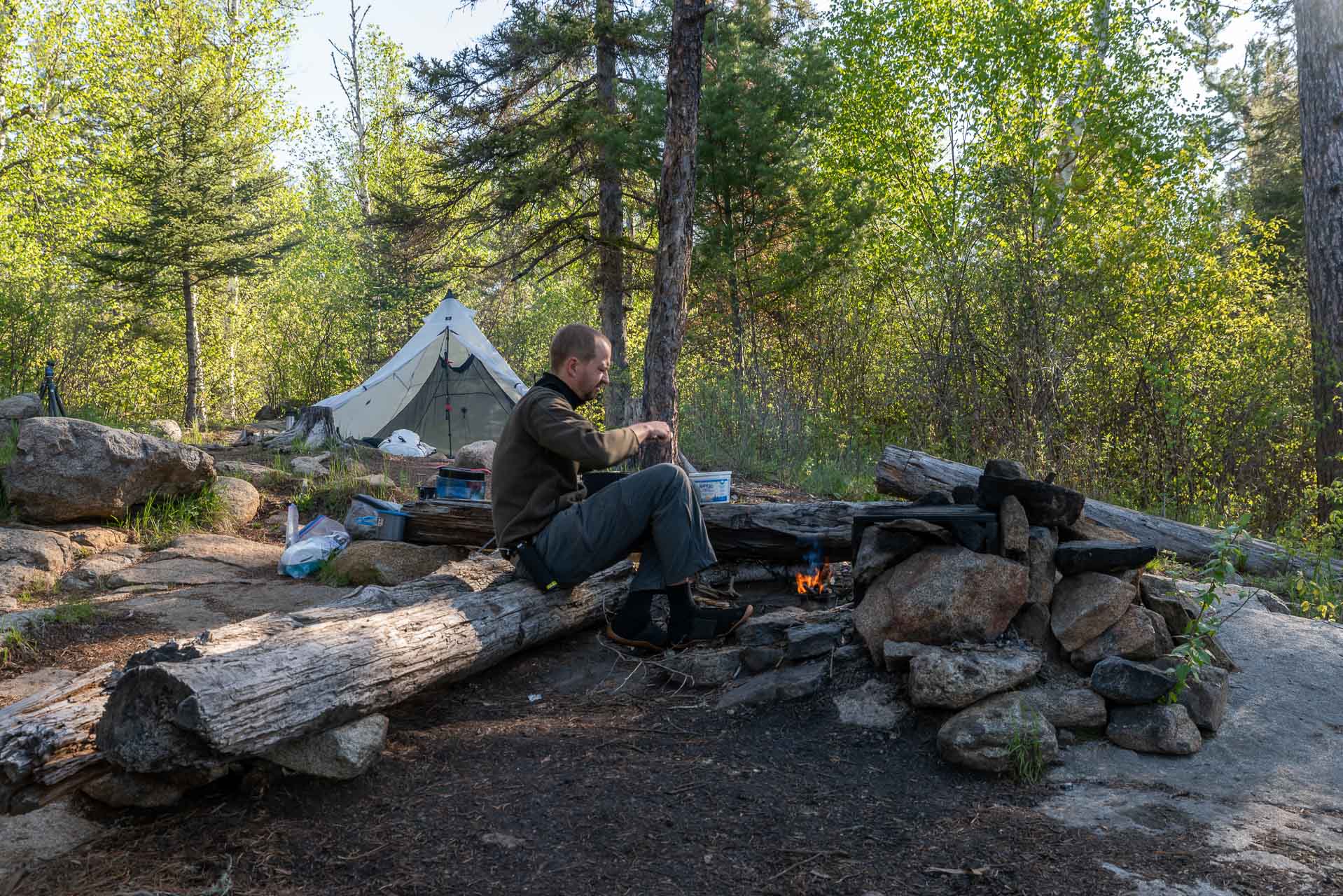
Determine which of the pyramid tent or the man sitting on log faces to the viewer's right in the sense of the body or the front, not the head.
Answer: the man sitting on log

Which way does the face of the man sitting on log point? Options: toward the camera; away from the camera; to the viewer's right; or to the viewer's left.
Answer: to the viewer's right

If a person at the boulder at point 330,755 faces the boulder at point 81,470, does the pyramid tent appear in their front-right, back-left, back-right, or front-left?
front-right

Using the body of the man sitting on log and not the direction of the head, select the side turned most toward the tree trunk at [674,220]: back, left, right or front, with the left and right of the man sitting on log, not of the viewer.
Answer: left

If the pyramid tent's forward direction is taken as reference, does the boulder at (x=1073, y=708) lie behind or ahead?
ahead

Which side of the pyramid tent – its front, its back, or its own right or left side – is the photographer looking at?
front

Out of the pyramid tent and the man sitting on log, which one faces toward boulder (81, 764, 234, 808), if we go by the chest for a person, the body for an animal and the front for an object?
the pyramid tent

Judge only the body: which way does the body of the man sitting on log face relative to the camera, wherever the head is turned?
to the viewer's right

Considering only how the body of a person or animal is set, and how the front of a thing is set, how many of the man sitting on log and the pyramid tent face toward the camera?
1

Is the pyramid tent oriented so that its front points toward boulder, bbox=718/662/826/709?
yes

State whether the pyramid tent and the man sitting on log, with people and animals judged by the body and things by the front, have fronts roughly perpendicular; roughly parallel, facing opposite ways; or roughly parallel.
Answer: roughly perpendicular

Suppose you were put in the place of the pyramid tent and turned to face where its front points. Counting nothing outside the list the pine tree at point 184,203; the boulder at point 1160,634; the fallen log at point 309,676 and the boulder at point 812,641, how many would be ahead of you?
3

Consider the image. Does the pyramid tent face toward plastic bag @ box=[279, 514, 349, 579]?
yes

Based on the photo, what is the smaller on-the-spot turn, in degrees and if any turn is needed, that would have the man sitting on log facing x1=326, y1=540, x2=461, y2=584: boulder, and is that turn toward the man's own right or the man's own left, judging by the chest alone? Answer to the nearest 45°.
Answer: approximately 135° to the man's own left

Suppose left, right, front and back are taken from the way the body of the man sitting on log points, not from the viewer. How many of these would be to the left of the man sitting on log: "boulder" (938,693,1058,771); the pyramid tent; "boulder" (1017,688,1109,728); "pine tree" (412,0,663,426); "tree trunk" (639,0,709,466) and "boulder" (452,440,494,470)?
4

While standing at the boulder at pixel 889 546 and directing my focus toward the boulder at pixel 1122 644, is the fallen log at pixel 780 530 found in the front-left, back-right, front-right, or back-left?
back-left
